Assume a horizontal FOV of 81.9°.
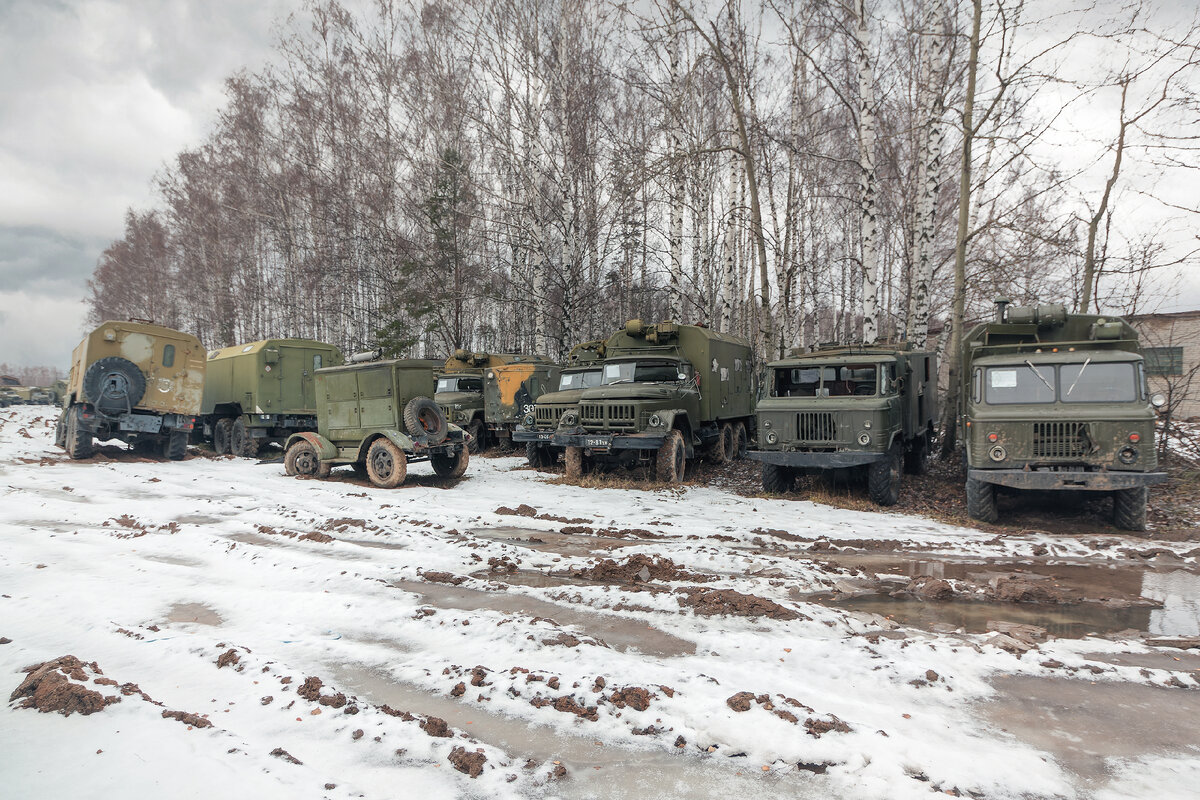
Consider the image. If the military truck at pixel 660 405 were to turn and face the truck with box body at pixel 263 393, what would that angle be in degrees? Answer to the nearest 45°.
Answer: approximately 45° to its right

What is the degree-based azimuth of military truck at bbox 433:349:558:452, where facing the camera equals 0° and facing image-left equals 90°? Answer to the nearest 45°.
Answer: approximately 45°

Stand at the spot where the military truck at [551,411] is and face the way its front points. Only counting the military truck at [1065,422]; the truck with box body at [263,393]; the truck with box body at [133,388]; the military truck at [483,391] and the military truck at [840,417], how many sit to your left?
2

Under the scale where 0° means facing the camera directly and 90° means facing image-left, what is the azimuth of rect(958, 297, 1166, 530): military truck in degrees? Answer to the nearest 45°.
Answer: approximately 0°

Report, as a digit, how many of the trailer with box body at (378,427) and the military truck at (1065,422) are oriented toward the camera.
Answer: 1

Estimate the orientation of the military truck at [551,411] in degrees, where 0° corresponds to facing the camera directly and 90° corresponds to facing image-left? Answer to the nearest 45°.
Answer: approximately 45°

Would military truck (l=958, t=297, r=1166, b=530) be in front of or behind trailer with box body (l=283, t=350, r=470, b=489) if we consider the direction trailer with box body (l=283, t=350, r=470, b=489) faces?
behind

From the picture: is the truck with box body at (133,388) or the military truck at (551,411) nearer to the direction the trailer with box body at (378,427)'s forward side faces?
the truck with box body

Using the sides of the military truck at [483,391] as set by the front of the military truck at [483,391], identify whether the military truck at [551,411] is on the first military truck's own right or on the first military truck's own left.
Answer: on the first military truck's own left

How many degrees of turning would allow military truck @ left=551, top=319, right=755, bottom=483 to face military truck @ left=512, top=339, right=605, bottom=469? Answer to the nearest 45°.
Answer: approximately 45° to its right

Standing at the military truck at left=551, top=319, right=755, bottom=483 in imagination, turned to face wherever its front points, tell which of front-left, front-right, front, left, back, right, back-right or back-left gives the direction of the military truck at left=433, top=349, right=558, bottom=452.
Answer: right

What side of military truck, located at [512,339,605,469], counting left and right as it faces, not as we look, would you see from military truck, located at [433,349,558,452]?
right

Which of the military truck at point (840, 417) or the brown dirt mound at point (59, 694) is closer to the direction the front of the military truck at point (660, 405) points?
the brown dirt mound

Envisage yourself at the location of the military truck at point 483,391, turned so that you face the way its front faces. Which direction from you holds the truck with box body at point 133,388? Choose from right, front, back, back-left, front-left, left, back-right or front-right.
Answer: front-right

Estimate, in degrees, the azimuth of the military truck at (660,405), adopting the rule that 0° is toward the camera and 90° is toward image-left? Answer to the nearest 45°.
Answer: approximately 45°

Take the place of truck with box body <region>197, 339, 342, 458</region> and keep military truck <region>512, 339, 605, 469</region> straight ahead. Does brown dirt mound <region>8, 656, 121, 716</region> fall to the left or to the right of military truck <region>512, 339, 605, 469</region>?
right
